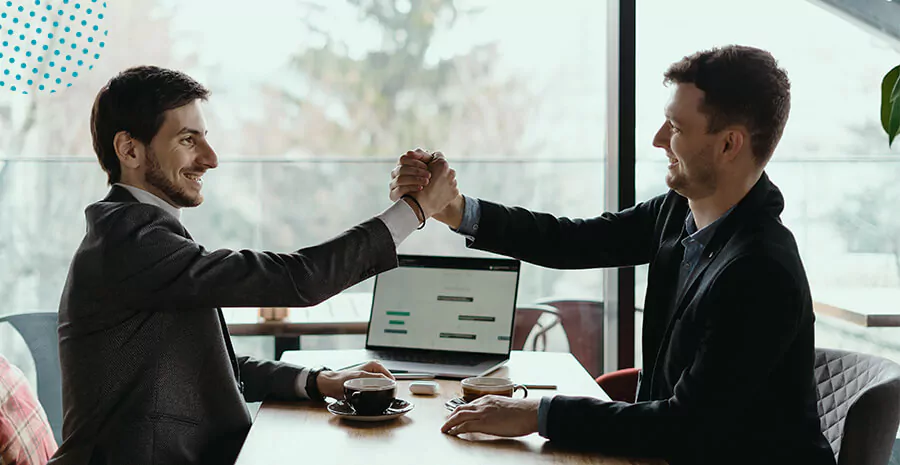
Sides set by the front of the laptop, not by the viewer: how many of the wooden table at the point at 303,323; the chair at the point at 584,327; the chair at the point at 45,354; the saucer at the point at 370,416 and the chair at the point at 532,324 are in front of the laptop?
1

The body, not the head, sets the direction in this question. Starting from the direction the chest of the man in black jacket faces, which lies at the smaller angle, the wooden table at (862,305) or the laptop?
the laptop

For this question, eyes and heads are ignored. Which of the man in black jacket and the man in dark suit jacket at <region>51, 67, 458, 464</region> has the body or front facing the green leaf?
the man in dark suit jacket

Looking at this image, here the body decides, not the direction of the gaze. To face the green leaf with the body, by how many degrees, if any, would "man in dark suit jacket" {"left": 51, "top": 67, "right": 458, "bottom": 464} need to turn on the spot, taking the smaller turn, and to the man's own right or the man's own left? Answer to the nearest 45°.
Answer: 0° — they already face it

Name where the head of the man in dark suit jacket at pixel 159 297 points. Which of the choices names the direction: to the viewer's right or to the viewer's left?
to the viewer's right

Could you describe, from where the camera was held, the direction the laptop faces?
facing the viewer

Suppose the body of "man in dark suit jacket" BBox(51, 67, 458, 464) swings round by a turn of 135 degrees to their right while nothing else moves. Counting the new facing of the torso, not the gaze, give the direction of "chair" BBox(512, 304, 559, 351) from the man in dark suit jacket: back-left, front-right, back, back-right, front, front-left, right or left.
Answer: back

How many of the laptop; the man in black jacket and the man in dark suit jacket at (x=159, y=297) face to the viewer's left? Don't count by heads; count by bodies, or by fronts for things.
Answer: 1

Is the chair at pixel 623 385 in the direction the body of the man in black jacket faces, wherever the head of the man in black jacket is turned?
no

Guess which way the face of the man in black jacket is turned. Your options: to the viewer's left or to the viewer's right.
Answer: to the viewer's left

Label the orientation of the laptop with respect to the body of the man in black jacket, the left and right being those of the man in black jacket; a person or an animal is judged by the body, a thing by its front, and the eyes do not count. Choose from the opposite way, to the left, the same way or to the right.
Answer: to the left

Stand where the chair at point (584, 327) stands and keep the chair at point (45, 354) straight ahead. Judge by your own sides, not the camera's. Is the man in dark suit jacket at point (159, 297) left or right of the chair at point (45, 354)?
left

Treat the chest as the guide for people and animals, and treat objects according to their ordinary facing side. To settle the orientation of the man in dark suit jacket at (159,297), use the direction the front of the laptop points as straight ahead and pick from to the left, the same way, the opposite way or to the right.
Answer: to the left

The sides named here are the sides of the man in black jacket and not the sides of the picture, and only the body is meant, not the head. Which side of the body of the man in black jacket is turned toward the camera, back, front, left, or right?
left

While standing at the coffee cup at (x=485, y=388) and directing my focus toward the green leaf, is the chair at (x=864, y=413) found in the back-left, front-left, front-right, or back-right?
front-right

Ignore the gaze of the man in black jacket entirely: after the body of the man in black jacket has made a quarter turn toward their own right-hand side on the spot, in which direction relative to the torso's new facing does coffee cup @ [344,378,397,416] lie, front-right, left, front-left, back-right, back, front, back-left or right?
left

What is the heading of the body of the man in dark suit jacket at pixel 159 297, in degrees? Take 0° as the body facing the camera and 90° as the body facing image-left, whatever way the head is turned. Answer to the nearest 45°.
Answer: approximately 270°
